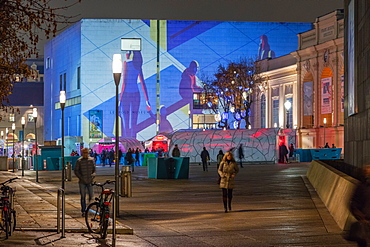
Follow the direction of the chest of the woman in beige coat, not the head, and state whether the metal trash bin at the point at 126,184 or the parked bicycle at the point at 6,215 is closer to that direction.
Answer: the parked bicycle

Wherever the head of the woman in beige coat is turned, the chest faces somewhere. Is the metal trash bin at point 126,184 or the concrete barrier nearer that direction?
the concrete barrier

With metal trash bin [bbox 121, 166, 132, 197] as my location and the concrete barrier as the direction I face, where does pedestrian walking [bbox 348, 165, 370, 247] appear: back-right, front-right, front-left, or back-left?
front-right

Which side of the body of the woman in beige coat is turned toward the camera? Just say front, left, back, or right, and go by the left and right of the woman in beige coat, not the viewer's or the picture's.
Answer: front
